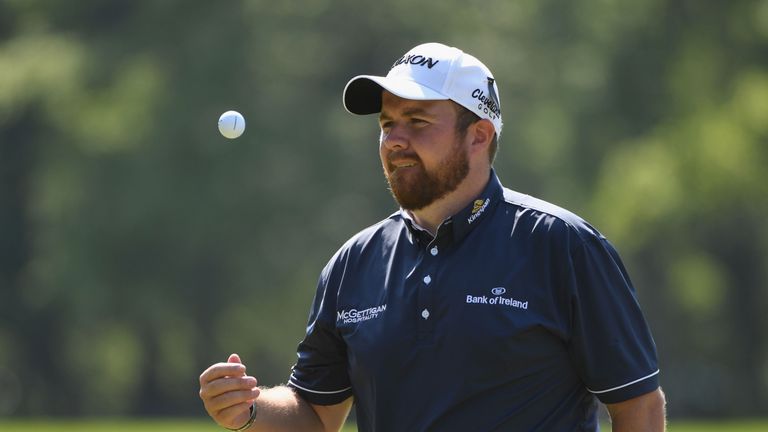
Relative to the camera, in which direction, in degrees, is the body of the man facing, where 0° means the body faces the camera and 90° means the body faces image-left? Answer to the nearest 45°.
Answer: approximately 45°

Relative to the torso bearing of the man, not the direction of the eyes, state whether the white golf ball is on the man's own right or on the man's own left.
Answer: on the man's own right
